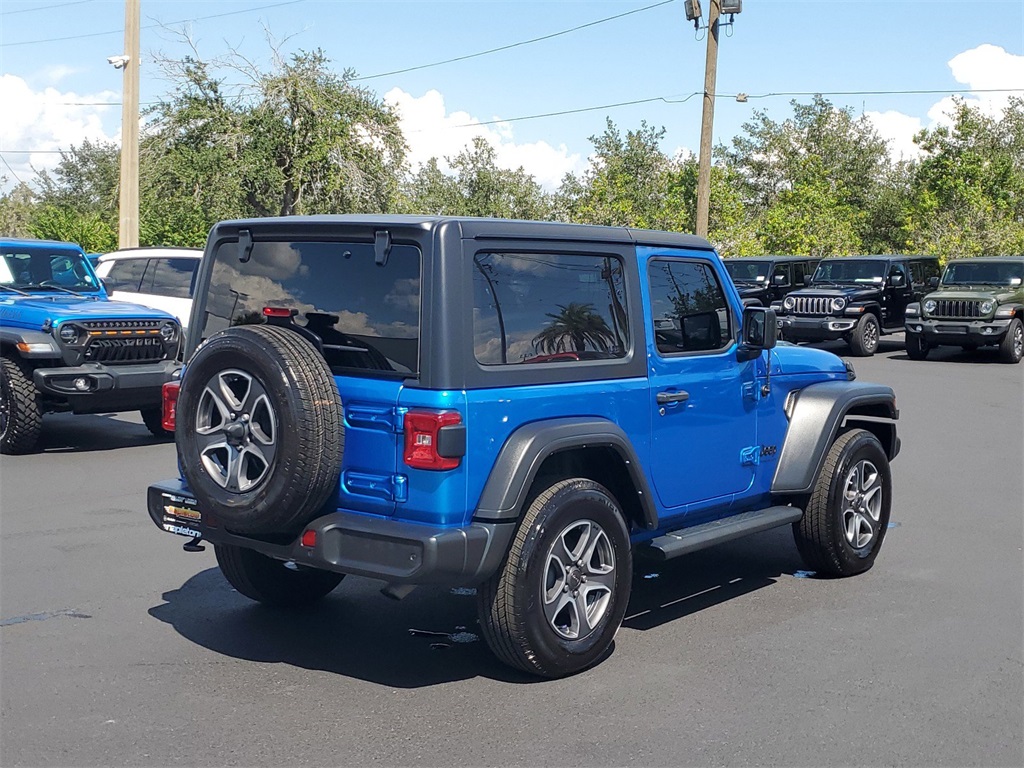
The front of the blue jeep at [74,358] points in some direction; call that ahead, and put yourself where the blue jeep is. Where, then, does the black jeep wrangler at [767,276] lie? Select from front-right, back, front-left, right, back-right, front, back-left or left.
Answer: left

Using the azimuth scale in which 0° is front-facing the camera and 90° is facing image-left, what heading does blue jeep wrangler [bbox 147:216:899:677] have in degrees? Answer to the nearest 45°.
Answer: approximately 225°

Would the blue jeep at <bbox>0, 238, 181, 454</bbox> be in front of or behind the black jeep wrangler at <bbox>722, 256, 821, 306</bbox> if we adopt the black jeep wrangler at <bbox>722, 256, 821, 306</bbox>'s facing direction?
in front

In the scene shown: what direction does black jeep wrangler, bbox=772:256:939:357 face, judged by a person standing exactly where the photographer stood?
facing the viewer and to the left of the viewer

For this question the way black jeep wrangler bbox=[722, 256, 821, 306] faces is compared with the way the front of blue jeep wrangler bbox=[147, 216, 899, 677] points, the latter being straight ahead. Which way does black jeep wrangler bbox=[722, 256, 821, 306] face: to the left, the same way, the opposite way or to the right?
the opposite way

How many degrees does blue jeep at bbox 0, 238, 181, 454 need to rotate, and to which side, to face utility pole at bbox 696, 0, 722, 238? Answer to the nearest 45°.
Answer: approximately 90° to its left

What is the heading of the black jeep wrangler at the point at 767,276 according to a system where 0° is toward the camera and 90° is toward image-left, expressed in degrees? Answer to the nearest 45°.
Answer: approximately 45°

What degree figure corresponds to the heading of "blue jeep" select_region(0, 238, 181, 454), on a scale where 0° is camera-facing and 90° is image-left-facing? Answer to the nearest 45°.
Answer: approximately 315°

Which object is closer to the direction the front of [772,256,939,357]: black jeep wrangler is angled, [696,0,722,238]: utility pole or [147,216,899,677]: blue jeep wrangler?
the blue jeep wrangler

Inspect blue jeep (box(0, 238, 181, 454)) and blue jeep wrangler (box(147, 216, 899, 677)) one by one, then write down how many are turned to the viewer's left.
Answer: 0

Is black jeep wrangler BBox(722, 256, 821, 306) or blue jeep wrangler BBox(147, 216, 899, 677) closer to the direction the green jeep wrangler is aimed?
the blue jeep wrangler

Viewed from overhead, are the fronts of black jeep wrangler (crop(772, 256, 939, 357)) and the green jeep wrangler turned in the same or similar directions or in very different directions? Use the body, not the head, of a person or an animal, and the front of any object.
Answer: same or similar directions

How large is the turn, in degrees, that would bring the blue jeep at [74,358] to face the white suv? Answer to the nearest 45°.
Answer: approximately 135° to its left

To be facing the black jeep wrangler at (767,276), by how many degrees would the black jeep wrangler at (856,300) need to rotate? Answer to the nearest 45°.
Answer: approximately 90° to its right
